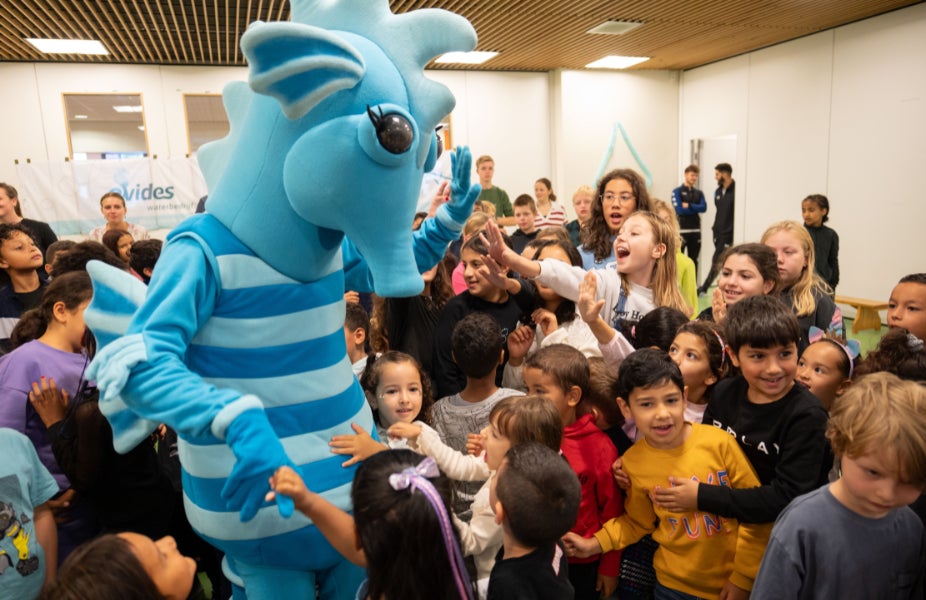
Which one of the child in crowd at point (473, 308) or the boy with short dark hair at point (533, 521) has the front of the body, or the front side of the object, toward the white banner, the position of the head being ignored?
the boy with short dark hair

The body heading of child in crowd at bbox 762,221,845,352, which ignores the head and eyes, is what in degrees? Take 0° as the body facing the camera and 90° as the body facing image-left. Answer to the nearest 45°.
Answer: approximately 45°

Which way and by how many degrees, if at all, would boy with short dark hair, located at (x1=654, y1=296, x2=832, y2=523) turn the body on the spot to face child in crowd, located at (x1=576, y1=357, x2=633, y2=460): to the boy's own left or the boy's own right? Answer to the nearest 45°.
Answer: approximately 90° to the boy's own right

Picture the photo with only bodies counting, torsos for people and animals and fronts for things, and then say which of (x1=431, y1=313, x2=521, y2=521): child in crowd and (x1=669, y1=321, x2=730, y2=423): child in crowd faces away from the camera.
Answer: (x1=431, y1=313, x2=521, y2=521): child in crowd

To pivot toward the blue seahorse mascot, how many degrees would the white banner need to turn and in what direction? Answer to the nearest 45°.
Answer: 0° — it already faces them

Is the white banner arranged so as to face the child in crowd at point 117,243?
yes

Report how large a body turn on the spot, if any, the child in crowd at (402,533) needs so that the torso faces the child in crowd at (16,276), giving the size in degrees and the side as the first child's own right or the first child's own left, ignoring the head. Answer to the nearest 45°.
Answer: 0° — they already face them
